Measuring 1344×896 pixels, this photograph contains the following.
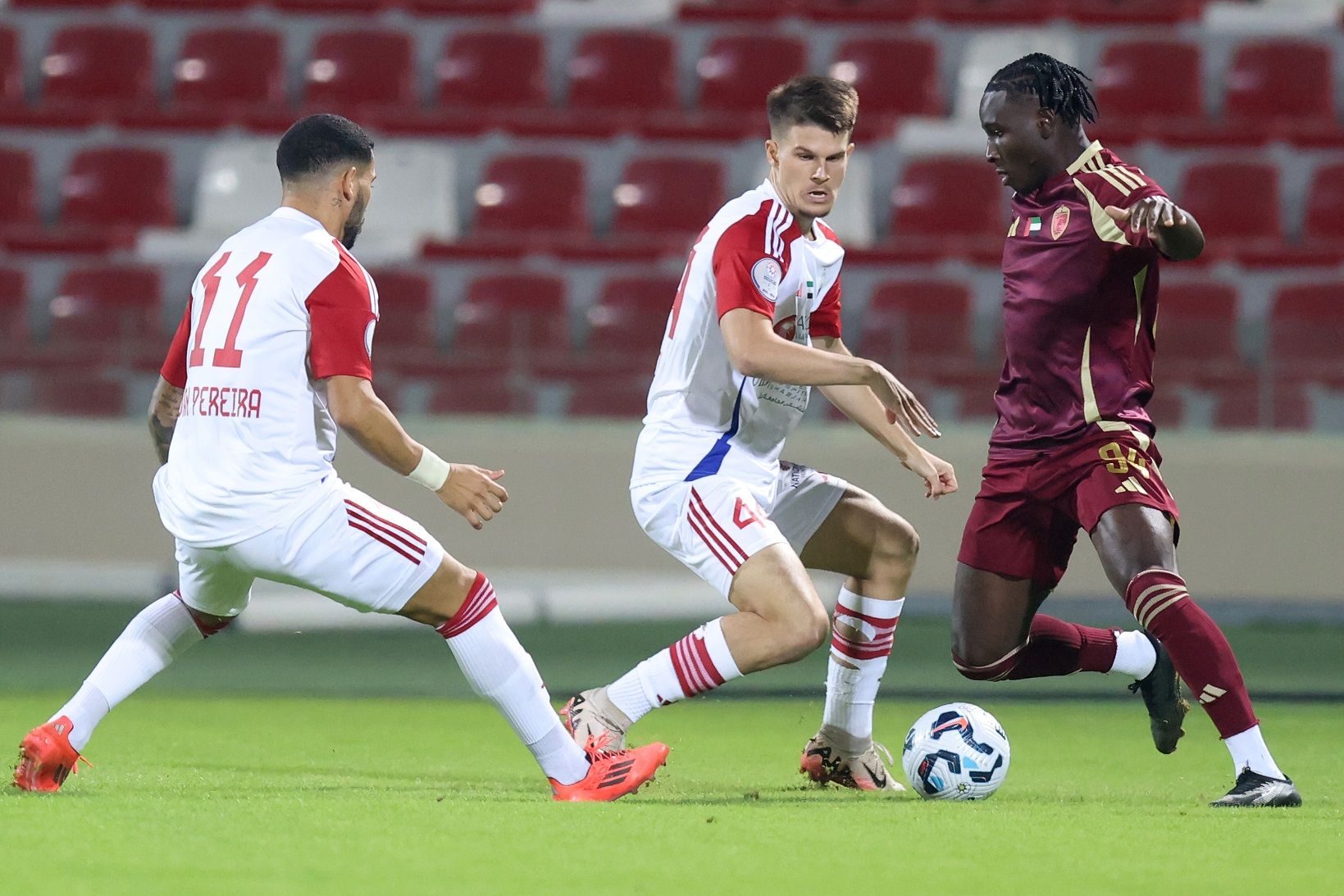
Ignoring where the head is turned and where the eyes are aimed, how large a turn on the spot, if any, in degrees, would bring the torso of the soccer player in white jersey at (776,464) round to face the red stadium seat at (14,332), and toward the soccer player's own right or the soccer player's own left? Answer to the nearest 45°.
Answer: approximately 180°

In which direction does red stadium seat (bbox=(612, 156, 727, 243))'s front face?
toward the camera

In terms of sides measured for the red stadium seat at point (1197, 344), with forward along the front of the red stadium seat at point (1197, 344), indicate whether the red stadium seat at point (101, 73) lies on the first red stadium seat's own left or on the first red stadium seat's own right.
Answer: on the first red stadium seat's own right

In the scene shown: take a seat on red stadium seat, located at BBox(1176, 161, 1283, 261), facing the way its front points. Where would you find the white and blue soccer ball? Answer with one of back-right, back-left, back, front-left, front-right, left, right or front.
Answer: front

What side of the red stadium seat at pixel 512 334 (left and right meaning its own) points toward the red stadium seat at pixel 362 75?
back

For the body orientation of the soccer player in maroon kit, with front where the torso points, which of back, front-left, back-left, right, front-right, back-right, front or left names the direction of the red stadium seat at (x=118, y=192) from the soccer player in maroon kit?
right

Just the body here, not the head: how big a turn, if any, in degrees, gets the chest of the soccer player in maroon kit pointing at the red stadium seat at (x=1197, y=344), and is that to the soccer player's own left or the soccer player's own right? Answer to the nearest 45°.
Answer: approximately 135° to the soccer player's own right

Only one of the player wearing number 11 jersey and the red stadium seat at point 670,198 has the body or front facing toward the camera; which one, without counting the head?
the red stadium seat

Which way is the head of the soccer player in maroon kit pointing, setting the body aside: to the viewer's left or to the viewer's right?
to the viewer's left

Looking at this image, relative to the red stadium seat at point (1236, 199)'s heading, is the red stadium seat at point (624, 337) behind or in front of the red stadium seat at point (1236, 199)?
in front

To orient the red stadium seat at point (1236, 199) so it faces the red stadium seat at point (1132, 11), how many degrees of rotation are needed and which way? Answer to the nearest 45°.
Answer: approximately 135° to its right

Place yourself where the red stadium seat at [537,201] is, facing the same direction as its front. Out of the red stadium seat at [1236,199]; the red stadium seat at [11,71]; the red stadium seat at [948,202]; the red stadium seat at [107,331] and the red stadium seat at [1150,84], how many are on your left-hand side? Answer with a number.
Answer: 3

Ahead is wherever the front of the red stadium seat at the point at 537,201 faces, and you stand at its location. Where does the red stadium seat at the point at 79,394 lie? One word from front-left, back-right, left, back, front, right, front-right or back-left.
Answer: front-right

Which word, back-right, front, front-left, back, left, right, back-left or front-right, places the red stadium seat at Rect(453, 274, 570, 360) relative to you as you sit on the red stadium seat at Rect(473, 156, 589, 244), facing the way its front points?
front

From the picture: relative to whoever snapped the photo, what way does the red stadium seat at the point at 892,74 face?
facing the viewer

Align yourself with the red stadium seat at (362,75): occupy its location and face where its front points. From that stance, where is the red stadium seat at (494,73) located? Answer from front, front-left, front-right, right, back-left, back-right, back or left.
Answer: left

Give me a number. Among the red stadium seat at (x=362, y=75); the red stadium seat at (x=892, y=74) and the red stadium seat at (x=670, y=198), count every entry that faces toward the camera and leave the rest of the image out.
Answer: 3

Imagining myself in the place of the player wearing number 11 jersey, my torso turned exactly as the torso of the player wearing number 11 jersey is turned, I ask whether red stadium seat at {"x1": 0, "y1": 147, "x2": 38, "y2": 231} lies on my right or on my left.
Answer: on my left
